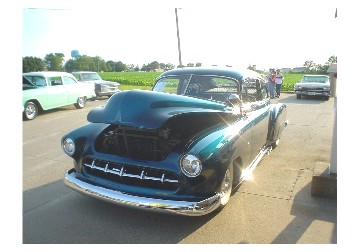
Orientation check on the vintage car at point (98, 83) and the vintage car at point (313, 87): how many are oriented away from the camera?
0

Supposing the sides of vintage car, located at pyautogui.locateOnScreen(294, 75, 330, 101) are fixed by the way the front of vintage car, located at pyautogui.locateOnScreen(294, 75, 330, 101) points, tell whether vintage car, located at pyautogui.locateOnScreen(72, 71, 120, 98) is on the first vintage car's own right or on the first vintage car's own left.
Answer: on the first vintage car's own right

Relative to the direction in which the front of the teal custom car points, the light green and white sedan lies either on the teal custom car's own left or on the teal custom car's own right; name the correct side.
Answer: on the teal custom car's own right

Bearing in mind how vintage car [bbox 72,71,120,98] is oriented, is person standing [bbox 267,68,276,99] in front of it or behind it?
in front

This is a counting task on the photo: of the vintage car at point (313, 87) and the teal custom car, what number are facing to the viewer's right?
0

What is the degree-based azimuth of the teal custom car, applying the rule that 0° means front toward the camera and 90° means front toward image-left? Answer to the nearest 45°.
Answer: approximately 45°

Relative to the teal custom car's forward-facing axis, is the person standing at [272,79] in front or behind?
behind

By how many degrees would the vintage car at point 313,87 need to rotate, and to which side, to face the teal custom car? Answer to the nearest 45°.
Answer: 0° — it already faces it

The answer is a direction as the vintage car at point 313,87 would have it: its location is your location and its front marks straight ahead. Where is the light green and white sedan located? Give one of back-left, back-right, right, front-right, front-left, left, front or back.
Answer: front-right

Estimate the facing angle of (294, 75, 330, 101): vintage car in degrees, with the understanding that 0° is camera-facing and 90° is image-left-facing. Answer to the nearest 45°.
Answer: approximately 0°
